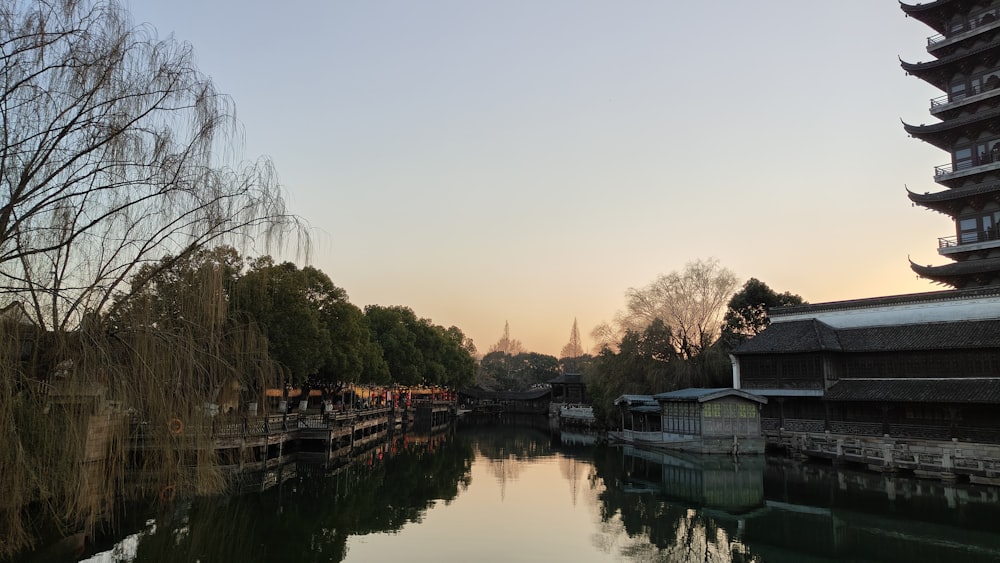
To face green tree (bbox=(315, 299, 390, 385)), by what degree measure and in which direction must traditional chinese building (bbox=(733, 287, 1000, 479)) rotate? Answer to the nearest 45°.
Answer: approximately 45° to its right

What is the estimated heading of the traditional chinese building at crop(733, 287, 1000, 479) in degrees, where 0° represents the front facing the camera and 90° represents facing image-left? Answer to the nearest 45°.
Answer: approximately 45°

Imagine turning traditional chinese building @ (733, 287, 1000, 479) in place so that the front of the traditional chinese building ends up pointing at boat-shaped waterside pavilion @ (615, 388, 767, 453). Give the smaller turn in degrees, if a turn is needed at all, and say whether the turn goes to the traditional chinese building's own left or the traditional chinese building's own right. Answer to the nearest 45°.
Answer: approximately 45° to the traditional chinese building's own right

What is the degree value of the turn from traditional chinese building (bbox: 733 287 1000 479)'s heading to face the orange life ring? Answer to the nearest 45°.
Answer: approximately 45° to its left

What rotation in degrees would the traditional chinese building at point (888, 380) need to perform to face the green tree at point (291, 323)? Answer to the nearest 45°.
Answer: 0° — it already faces it
